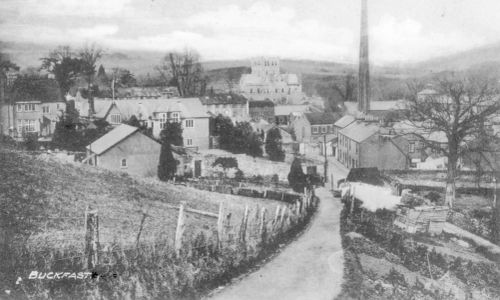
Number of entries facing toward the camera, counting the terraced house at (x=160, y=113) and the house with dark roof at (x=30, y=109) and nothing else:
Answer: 2

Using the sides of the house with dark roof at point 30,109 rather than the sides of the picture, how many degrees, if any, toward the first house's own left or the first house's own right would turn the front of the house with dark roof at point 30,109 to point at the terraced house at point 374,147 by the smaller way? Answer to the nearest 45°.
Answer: approximately 90° to the first house's own left

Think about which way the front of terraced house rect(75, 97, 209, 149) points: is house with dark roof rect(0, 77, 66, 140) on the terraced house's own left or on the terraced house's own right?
on the terraced house's own right

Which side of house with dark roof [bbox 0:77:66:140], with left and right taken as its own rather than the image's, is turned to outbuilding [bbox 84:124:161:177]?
left

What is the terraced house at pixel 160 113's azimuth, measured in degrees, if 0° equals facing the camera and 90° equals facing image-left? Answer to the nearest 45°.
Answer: approximately 0°

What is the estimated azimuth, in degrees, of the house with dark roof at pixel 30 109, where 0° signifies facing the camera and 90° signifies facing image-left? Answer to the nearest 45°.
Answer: approximately 0°

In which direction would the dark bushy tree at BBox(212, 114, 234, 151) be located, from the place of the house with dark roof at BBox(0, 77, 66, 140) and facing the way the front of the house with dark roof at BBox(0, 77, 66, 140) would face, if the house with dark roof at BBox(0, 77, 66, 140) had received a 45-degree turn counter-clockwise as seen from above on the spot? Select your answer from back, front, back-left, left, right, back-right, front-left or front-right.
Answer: front-left
